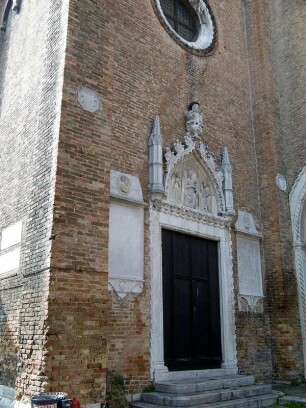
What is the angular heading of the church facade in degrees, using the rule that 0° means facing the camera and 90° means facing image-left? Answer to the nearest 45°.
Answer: approximately 315°
